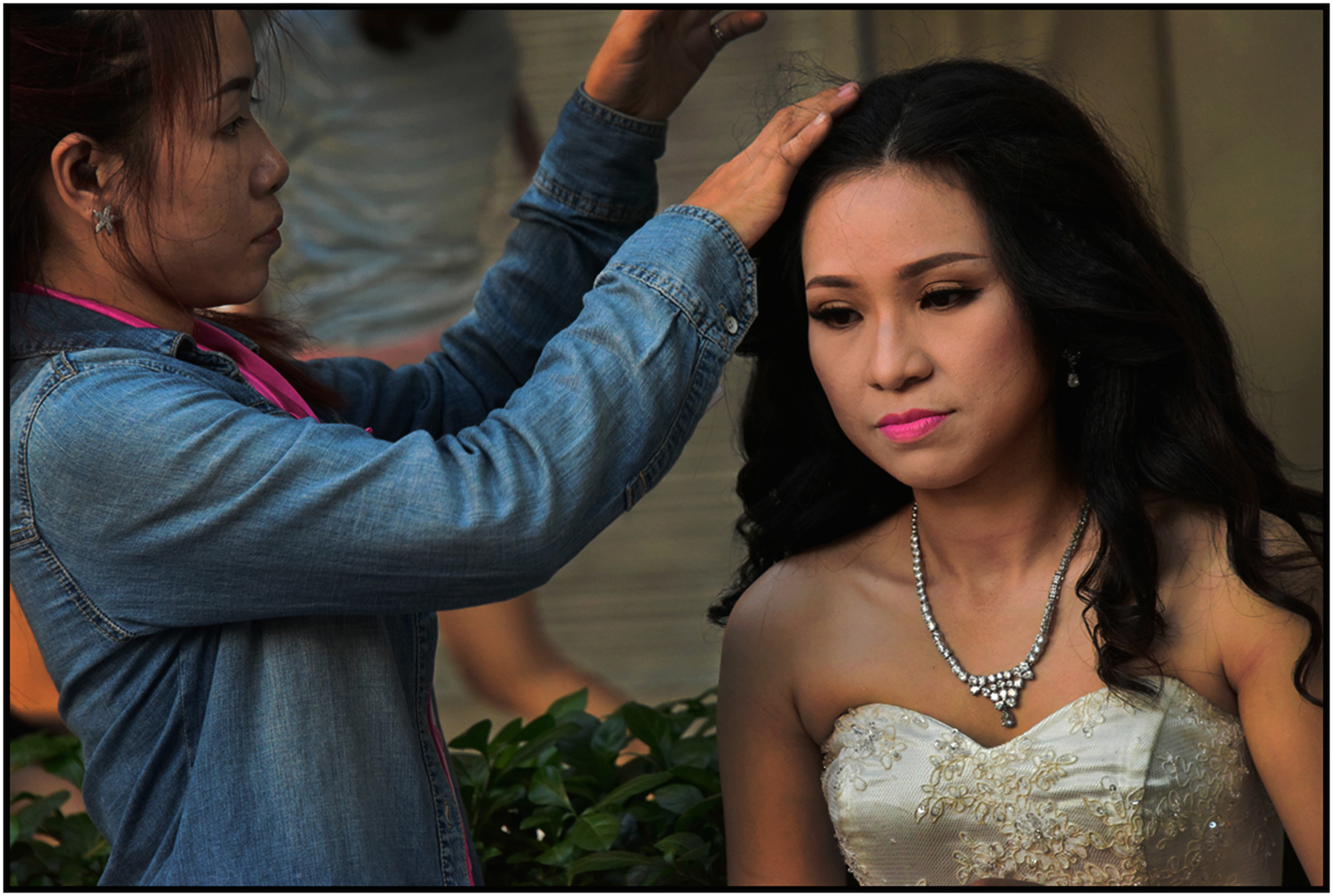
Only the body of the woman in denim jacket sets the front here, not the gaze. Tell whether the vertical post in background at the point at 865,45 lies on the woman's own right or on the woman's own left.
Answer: on the woman's own left

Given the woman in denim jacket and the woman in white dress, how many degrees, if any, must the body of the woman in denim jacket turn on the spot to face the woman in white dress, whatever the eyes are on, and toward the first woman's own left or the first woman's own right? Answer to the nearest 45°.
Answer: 0° — they already face them

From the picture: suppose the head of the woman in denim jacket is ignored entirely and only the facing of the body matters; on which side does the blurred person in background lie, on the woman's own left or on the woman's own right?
on the woman's own left

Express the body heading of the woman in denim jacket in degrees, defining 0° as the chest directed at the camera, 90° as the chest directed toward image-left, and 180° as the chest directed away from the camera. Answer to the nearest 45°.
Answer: approximately 270°

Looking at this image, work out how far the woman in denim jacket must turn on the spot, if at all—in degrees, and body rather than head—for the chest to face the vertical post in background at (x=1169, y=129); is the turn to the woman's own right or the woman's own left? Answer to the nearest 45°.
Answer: approximately 45° to the woman's own left

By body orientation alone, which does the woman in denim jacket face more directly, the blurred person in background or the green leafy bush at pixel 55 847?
the blurred person in background

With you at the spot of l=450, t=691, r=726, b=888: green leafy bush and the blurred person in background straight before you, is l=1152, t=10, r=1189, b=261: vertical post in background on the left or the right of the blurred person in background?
right

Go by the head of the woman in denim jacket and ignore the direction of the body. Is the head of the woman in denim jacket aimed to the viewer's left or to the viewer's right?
to the viewer's right
